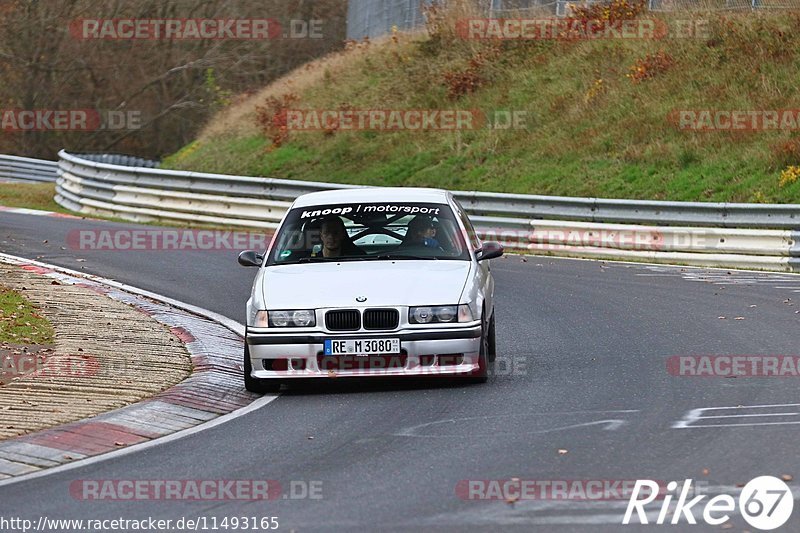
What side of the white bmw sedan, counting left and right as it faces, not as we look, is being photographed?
front

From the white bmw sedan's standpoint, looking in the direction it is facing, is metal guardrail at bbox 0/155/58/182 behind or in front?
behind

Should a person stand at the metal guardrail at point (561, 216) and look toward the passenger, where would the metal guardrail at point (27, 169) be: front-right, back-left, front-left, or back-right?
back-right

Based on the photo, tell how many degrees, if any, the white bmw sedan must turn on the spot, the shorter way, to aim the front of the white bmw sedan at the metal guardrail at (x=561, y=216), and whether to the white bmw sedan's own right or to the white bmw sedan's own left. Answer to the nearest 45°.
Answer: approximately 180°
